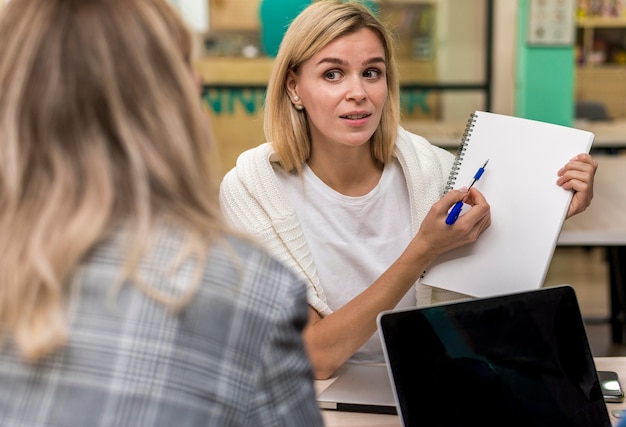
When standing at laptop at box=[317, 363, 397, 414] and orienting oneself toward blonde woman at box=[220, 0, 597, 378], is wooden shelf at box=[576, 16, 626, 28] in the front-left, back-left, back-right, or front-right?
front-right

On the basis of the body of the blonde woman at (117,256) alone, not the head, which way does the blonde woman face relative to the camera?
away from the camera

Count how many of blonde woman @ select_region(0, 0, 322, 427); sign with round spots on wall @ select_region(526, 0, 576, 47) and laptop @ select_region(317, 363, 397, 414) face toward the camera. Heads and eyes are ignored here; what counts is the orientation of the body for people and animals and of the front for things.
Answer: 1

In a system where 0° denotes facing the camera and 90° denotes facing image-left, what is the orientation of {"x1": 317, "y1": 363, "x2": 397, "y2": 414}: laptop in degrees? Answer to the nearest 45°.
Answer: approximately 180°

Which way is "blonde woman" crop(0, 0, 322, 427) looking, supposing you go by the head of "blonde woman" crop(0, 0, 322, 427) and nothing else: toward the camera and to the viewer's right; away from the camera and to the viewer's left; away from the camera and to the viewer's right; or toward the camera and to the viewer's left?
away from the camera and to the viewer's right

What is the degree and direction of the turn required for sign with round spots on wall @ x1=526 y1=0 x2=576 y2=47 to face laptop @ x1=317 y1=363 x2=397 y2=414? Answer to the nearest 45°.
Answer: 0° — it already faces it

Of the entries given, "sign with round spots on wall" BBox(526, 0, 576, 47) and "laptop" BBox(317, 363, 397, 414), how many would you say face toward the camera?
1

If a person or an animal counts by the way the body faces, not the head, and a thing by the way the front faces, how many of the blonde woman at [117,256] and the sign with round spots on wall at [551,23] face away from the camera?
1

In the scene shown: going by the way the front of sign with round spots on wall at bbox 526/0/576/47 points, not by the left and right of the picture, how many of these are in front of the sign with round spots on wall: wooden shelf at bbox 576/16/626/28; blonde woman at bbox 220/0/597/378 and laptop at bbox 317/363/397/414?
2

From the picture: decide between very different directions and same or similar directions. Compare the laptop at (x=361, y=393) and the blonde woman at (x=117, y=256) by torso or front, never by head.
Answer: same or similar directions

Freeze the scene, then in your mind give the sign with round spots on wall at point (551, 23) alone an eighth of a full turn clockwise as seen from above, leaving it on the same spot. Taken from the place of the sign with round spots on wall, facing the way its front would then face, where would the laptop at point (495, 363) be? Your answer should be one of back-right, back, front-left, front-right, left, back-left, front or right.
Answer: front-left

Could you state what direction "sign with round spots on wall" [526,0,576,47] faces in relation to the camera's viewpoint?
facing the viewer

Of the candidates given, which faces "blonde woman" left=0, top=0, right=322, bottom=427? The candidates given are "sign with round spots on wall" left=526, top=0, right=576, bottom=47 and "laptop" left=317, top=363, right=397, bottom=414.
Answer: the sign with round spots on wall

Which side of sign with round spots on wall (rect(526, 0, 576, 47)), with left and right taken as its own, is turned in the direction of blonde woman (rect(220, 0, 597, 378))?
front

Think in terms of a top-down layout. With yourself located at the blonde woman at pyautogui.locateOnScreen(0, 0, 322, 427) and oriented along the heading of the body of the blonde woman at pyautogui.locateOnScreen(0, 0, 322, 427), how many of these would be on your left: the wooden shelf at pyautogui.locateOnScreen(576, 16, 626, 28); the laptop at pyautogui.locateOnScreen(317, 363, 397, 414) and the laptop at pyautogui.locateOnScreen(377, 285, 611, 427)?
0

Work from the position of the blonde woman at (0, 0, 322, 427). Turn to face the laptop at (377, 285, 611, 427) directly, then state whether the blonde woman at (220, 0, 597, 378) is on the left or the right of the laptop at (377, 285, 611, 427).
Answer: left

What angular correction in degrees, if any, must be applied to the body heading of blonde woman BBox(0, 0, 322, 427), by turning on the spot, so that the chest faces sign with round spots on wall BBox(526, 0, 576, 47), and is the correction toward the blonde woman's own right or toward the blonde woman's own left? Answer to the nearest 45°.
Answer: approximately 45° to the blonde woman's own right
